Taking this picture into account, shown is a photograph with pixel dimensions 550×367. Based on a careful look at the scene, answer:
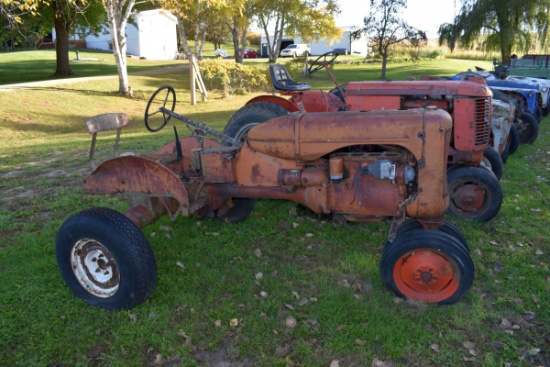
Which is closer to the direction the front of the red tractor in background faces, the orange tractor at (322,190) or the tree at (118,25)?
the orange tractor

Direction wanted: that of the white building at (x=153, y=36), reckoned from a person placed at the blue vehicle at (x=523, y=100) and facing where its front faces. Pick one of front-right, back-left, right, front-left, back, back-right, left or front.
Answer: back

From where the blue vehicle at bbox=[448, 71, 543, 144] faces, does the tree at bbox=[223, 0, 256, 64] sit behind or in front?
behind

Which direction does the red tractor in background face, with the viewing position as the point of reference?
facing the viewer and to the right of the viewer

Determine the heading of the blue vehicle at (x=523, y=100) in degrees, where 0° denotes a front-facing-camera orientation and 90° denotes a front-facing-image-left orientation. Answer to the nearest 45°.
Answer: approximately 315°

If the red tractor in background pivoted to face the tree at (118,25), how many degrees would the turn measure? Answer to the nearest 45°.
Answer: approximately 180°

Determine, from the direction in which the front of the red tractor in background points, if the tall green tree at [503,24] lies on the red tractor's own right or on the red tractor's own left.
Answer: on the red tractor's own left

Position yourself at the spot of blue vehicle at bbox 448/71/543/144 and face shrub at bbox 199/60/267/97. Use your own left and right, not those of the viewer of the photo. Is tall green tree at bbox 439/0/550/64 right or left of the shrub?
right

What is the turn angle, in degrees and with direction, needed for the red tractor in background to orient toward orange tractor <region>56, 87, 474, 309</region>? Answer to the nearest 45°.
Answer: approximately 90° to its right

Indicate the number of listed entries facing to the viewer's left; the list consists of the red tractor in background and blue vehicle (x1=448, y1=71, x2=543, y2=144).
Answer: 0

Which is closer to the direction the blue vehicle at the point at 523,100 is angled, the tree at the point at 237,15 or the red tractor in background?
the red tractor in background

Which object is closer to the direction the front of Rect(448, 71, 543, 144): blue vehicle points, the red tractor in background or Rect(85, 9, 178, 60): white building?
the red tractor in background

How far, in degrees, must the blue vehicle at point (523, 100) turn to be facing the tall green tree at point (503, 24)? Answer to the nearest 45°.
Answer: approximately 135° to its left
